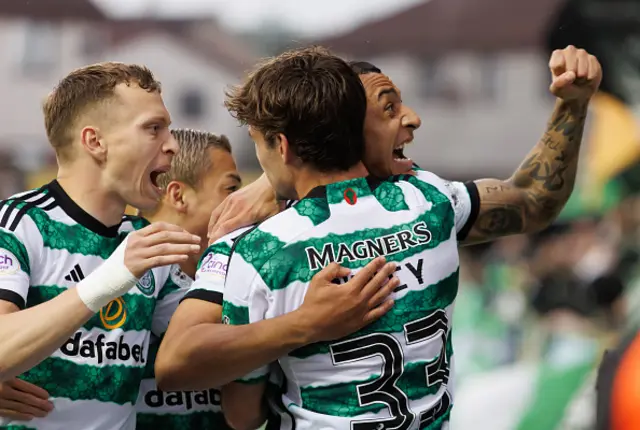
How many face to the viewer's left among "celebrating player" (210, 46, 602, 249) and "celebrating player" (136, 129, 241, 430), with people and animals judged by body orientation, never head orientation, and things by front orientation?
0

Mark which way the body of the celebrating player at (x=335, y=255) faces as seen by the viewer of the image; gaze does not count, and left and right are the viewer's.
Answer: facing away from the viewer and to the left of the viewer

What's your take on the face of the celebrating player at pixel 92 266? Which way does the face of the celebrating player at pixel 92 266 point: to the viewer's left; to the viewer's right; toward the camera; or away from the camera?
to the viewer's right

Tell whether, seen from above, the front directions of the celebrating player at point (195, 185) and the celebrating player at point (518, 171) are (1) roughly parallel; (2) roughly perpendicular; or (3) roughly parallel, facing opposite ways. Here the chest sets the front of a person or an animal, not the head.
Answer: roughly parallel

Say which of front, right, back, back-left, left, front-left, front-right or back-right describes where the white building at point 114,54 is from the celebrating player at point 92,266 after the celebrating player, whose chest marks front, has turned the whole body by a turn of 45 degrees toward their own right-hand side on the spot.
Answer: back

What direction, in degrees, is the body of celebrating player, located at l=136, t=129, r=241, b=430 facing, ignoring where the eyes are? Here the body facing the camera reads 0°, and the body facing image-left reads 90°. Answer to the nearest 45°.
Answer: approximately 315°

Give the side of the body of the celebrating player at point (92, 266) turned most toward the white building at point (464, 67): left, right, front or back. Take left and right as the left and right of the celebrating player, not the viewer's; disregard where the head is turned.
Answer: left

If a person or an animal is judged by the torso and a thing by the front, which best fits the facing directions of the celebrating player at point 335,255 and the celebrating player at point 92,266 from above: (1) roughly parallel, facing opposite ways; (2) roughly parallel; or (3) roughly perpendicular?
roughly parallel, facing opposite ways

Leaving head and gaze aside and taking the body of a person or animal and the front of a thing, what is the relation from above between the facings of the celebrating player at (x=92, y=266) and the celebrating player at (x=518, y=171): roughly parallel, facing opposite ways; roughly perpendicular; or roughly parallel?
roughly parallel

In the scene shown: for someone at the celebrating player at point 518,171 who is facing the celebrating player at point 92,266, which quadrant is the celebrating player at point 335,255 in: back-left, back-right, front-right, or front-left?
front-left

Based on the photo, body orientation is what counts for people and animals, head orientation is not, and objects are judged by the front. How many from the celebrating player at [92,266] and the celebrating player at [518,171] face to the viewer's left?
0

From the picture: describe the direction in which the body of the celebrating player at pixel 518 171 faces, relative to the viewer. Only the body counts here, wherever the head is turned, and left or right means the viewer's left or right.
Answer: facing the viewer and to the right of the viewer

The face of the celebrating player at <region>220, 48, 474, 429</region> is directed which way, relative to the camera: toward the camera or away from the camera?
away from the camera

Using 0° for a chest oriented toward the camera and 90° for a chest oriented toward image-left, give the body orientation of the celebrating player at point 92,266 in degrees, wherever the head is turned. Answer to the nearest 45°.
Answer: approximately 315°

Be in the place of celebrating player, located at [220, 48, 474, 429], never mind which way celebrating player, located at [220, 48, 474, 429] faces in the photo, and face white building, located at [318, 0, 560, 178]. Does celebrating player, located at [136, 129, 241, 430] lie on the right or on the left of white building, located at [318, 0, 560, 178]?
left
